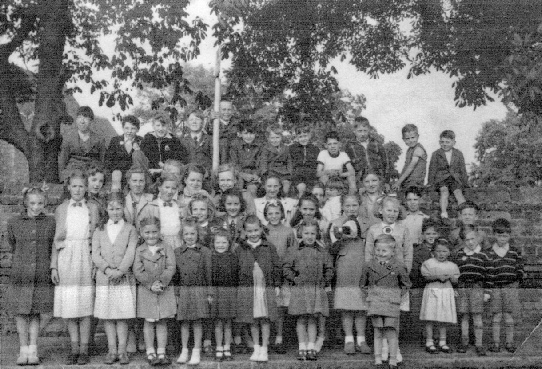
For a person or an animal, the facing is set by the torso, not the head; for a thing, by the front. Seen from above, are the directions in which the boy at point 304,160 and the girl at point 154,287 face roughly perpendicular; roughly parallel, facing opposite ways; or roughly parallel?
roughly parallel

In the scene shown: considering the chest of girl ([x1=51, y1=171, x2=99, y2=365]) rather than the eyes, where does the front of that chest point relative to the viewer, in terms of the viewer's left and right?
facing the viewer

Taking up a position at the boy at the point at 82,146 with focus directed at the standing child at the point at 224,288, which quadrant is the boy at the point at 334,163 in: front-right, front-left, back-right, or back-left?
front-left

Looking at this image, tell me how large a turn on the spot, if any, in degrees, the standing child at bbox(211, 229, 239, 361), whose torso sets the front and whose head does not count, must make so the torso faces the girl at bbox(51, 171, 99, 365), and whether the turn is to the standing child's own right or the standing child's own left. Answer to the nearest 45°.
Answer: approximately 90° to the standing child's own right

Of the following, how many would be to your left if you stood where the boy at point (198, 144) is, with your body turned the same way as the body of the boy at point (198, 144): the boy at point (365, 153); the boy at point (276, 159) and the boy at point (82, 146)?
2

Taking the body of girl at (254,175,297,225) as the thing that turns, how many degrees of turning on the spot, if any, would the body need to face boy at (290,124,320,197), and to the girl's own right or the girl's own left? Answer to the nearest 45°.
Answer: approximately 180°

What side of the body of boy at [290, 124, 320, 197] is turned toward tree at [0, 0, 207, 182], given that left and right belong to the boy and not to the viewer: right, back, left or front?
right

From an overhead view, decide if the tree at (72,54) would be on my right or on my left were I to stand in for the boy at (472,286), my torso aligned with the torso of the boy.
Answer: on my right

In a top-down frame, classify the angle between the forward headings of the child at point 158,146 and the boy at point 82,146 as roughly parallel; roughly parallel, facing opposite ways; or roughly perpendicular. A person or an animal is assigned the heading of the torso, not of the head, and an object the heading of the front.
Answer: roughly parallel

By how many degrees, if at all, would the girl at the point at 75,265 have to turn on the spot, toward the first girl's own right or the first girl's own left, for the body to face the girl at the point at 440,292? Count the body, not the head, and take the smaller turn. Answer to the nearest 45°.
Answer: approximately 90° to the first girl's own left

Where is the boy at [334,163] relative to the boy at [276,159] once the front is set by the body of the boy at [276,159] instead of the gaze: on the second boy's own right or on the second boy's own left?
on the second boy's own left

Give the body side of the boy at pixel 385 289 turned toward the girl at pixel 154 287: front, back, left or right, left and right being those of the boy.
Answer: right

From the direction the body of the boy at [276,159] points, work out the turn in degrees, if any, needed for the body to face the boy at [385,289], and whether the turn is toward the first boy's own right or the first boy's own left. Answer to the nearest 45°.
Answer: approximately 45° to the first boy's own left

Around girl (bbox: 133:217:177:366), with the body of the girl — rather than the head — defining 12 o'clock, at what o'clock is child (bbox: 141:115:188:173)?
The child is roughly at 6 o'clock from the girl.

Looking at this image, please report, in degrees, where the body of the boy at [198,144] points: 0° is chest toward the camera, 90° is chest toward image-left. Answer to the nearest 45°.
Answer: approximately 0°

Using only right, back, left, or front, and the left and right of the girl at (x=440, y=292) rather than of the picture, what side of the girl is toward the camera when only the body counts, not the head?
front

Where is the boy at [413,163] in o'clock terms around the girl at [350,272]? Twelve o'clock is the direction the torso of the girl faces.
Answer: The boy is roughly at 7 o'clock from the girl.

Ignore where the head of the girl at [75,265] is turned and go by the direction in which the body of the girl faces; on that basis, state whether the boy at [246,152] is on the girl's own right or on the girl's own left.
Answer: on the girl's own left
